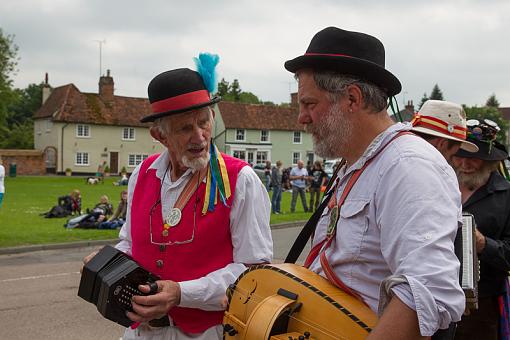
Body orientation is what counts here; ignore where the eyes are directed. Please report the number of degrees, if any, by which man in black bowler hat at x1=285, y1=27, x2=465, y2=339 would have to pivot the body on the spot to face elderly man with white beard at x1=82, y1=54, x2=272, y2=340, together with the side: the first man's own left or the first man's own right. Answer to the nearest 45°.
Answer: approximately 45° to the first man's own right

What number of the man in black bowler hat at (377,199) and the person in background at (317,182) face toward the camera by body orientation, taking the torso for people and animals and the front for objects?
1

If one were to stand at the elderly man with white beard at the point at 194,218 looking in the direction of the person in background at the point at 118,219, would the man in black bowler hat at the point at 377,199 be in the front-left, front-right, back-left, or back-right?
back-right

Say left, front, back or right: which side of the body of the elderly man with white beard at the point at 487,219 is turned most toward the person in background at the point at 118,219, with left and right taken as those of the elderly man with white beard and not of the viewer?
right

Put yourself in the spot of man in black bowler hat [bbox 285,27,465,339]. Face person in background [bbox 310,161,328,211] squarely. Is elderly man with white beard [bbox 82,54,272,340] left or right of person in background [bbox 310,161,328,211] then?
left

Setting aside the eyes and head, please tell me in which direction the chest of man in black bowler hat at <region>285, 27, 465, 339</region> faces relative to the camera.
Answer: to the viewer's left

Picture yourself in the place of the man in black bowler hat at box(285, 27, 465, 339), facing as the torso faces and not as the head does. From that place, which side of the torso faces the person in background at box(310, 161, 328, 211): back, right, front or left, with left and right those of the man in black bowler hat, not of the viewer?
right

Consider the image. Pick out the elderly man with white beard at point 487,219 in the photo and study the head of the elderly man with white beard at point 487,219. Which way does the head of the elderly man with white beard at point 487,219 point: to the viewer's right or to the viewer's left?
to the viewer's left

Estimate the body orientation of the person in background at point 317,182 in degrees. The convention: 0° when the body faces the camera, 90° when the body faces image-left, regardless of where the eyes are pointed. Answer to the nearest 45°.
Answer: approximately 0°
